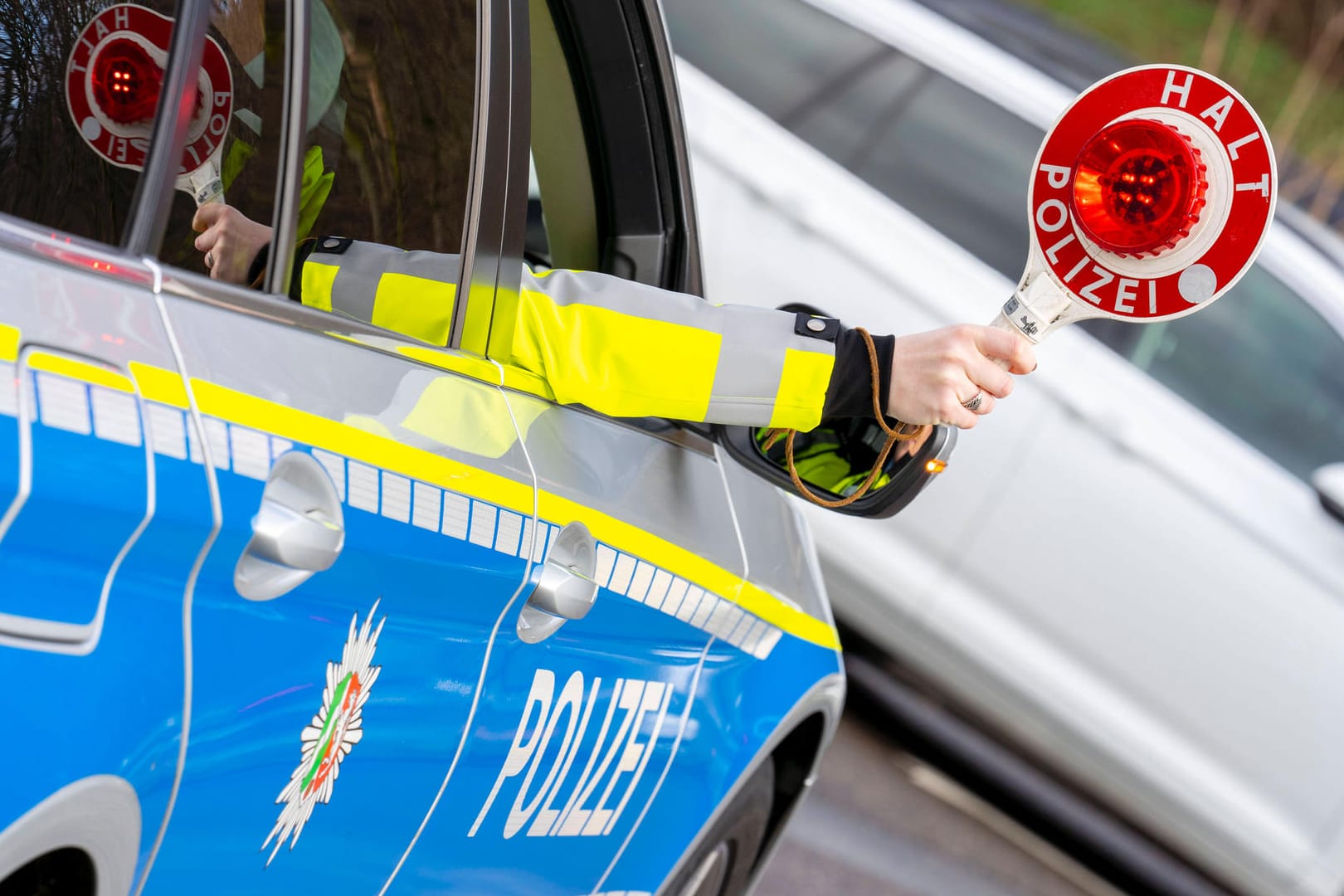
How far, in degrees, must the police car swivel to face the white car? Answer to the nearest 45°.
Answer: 0° — it already faces it

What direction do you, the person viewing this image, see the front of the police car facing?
facing away from the viewer and to the right of the viewer
